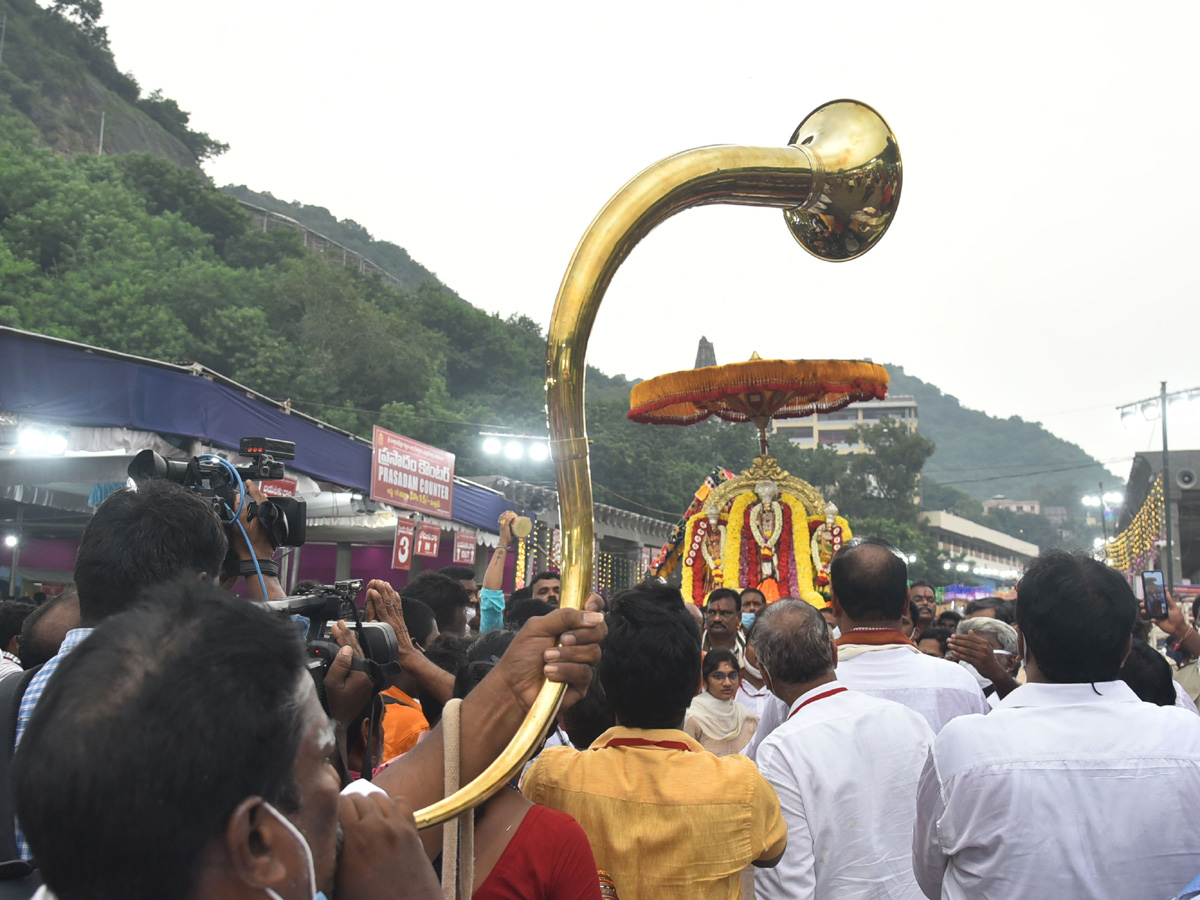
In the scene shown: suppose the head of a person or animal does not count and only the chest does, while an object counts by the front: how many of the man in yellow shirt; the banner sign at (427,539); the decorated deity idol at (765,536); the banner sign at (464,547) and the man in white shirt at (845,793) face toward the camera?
3

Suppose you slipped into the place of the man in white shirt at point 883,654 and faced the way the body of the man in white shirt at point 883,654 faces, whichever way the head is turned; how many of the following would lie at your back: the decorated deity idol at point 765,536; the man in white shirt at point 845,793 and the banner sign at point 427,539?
1

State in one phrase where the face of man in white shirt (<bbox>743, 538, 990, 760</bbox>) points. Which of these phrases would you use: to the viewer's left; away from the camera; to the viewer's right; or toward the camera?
away from the camera

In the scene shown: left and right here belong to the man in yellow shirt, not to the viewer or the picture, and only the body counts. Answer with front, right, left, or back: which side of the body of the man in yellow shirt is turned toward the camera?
back

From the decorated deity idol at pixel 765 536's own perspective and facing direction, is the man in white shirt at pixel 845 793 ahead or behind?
ahead

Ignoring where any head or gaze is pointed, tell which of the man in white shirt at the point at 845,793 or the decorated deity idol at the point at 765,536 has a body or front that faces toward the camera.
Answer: the decorated deity idol

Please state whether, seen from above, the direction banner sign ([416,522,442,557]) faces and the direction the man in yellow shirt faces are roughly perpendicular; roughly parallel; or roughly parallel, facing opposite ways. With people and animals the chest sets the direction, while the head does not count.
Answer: roughly parallel, facing opposite ways

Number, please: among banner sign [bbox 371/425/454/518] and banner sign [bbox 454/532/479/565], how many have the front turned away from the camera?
0

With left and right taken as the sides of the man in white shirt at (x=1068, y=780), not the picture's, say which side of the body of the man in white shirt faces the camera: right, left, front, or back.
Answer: back

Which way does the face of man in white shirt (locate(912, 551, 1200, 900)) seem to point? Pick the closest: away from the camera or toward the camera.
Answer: away from the camera

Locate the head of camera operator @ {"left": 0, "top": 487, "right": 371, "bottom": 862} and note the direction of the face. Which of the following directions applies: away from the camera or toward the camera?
away from the camera

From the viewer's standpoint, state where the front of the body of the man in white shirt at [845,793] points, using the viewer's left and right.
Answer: facing away from the viewer and to the left of the viewer

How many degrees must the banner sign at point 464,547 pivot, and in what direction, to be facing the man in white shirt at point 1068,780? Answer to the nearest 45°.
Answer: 0° — it already faces them

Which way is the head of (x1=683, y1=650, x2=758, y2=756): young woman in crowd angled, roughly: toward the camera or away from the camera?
toward the camera

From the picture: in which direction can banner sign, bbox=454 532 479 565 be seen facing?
toward the camera

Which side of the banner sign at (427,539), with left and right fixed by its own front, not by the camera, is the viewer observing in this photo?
front

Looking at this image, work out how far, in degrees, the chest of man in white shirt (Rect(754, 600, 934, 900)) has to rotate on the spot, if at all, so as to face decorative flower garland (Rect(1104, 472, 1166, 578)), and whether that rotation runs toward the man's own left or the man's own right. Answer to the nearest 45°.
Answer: approximately 45° to the man's own right

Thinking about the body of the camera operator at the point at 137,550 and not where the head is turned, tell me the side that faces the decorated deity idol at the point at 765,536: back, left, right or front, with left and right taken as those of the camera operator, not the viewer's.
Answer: front

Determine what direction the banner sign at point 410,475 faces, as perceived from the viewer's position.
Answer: facing the viewer and to the right of the viewer

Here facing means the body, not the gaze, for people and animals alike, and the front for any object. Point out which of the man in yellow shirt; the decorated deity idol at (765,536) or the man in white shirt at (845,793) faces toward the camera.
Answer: the decorated deity idol

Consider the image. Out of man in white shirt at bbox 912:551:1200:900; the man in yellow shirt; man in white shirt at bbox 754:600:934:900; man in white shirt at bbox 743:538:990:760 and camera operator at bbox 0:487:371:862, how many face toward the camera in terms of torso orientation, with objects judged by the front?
0
